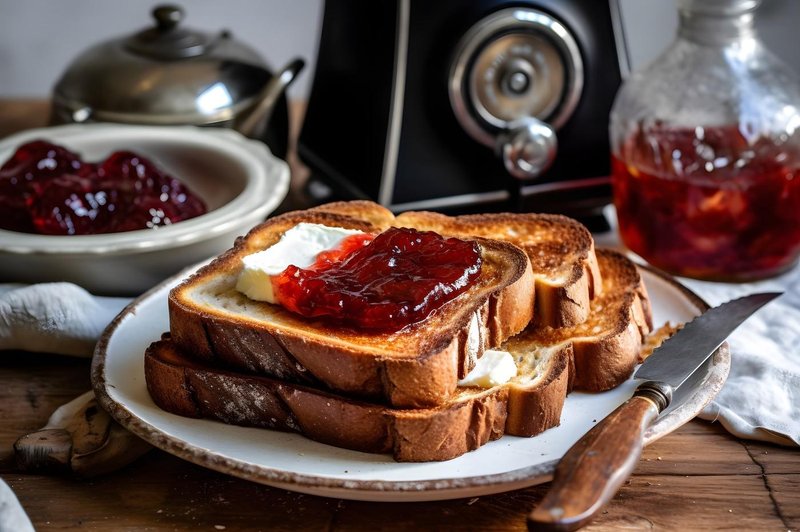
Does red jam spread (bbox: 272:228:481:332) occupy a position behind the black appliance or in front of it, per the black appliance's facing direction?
in front

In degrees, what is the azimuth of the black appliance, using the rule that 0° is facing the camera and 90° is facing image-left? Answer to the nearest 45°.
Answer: approximately 0°

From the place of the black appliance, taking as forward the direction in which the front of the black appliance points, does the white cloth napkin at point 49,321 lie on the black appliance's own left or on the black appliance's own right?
on the black appliance's own right

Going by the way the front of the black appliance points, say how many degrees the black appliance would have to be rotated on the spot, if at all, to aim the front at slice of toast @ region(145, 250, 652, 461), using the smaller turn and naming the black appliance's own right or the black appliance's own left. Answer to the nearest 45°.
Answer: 0° — it already faces it

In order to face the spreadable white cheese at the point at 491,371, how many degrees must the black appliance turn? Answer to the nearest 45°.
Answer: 0° — it already faces it

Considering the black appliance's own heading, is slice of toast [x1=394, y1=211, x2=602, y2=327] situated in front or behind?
in front

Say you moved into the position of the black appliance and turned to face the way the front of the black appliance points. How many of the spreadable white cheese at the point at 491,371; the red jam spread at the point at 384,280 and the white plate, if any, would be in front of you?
3

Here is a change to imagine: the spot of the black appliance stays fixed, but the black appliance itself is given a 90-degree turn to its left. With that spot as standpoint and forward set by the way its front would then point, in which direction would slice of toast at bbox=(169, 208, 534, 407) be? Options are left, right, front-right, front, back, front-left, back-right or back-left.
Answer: right

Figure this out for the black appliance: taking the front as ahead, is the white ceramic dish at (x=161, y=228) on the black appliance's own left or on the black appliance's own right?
on the black appliance's own right

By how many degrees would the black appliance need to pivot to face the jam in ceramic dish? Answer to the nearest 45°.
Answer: approximately 90° to its right

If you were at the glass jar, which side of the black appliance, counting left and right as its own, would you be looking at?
left
